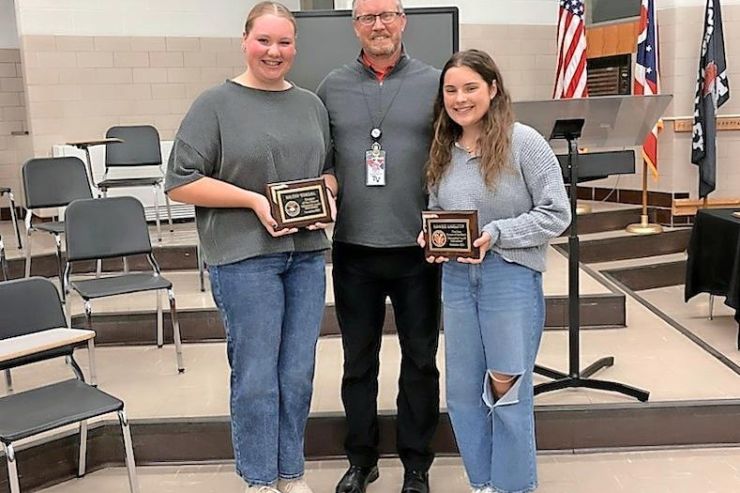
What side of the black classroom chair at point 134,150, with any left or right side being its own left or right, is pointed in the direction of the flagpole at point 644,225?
left

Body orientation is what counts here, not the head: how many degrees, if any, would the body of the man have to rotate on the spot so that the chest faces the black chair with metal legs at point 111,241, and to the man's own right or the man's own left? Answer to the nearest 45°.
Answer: approximately 135° to the man's own right

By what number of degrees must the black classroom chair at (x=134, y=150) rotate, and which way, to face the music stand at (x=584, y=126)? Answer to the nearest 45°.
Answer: approximately 45° to its left

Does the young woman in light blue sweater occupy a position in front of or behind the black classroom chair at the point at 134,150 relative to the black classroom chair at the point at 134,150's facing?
in front

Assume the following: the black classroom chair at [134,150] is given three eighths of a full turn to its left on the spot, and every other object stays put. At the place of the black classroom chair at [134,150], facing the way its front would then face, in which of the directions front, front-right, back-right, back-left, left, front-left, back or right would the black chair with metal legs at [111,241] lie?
back-right

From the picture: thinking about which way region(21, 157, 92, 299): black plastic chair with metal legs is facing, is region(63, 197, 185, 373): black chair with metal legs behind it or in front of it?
in front

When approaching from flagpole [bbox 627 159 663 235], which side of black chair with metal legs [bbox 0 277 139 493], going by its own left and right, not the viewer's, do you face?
left

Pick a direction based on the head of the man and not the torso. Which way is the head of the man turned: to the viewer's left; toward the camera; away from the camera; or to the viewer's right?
toward the camera

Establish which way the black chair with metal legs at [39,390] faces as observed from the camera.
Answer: facing the viewer and to the right of the viewer

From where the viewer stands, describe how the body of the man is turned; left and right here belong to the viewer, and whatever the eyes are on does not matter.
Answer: facing the viewer

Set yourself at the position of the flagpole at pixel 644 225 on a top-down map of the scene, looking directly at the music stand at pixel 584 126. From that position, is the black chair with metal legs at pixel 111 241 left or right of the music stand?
right

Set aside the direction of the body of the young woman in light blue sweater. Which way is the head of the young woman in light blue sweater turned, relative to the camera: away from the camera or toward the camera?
toward the camera

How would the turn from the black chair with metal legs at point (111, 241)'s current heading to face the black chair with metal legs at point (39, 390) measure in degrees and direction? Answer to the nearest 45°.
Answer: approximately 45° to its right

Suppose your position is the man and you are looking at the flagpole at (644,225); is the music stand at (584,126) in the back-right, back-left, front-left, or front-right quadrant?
front-right

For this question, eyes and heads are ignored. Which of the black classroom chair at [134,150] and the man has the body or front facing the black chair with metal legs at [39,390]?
the black classroom chair at [134,150]

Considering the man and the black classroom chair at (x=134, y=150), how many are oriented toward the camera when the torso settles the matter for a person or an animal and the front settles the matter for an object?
2
